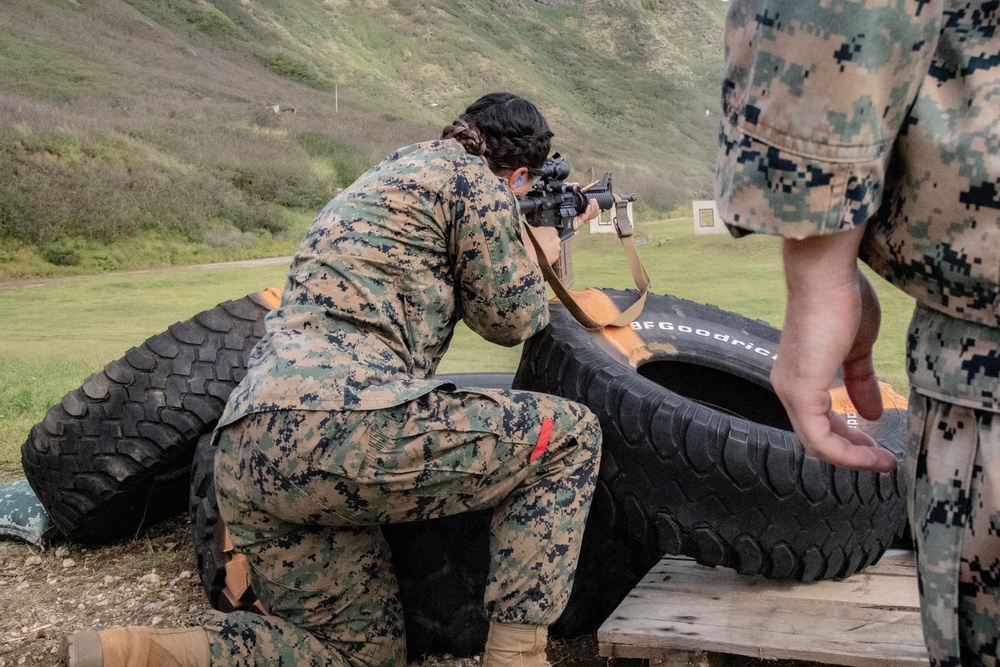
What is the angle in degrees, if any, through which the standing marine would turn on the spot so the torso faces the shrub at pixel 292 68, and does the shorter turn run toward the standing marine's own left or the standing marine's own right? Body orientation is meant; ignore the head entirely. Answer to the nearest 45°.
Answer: approximately 45° to the standing marine's own left

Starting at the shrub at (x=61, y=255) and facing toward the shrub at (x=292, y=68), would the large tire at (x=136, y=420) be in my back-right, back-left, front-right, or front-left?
back-right

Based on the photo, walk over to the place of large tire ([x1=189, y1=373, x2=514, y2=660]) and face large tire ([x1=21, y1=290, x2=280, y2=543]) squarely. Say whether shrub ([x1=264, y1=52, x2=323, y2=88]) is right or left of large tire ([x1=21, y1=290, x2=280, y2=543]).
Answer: right

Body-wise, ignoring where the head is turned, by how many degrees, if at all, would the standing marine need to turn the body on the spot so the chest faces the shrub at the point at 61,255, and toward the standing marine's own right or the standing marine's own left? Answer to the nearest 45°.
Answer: approximately 45° to the standing marine's own left

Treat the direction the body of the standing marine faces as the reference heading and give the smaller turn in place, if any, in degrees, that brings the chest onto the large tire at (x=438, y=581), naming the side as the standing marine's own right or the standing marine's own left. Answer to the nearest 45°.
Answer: approximately 45° to the standing marine's own left

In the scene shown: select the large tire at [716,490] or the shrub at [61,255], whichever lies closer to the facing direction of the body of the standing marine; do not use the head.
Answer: the large tire

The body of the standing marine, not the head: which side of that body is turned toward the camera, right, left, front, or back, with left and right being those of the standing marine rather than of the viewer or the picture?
back

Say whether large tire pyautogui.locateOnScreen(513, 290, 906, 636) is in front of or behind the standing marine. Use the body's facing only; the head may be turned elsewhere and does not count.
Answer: in front
